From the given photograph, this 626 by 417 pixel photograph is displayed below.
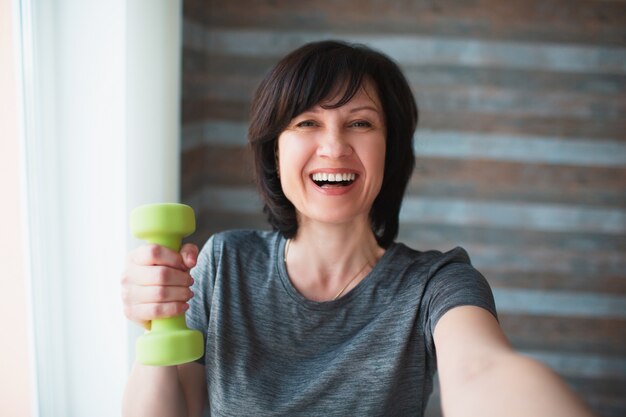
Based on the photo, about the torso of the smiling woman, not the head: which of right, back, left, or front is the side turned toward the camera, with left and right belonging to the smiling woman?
front

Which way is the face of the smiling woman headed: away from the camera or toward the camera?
toward the camera
